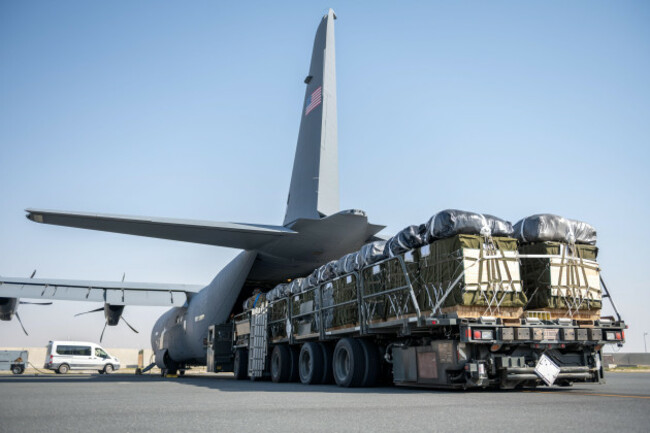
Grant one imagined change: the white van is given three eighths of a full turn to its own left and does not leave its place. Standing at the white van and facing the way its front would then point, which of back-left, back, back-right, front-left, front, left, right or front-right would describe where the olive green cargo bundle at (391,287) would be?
back-left

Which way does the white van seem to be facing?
to the viewer's right

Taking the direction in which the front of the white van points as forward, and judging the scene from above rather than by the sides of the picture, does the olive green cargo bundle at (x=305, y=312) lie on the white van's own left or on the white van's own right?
on the white van's own right

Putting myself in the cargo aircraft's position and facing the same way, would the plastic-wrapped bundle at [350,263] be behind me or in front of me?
behind

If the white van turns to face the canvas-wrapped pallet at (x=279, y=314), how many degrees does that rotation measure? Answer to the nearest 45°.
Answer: approximately 90° to its right

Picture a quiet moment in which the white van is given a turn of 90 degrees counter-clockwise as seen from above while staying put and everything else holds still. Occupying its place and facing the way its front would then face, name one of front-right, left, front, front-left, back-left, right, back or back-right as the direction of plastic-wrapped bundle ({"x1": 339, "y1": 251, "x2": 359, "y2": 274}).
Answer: back

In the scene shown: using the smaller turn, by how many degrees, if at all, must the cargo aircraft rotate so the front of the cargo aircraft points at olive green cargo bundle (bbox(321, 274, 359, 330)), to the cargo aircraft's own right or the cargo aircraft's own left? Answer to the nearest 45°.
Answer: approximately 135° to the cargo aircraft's own left

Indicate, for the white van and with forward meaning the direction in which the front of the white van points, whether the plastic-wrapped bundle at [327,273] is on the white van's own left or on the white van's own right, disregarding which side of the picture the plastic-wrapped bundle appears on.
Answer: on the white van's own right

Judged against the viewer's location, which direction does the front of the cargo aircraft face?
facing away from the viewer and to the left of the viewer

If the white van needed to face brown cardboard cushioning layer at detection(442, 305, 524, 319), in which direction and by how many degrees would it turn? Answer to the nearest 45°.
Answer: approximately 90° to its right

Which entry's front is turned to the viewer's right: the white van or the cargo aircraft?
the white van

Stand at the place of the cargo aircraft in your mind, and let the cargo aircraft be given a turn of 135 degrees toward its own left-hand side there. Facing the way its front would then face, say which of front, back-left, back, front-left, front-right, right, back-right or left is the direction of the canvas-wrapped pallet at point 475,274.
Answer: front

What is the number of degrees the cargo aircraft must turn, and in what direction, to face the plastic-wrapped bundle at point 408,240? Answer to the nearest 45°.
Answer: approximately 135° to its left
